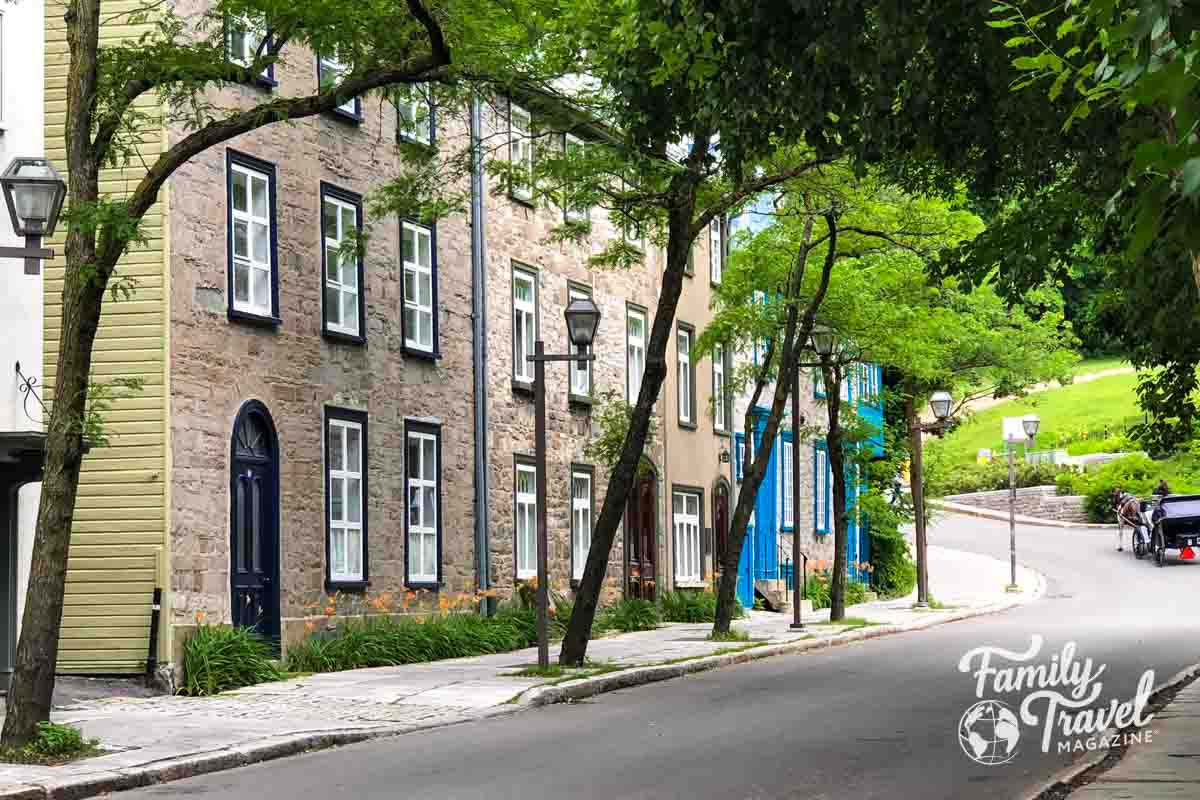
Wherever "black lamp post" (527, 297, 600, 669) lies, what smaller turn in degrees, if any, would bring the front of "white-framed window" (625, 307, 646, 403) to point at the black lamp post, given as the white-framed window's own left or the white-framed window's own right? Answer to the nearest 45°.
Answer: approximately 45° to the white-framed window's own right

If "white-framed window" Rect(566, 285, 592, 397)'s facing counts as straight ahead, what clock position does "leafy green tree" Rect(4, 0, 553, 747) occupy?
The leafy green tree is roughly at 2 o'clock from the white-framed window.

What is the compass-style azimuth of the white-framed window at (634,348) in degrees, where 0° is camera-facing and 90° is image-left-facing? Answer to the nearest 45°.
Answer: approximately 315°

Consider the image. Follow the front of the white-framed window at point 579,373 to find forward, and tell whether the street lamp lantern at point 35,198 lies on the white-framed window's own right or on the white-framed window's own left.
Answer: on the white-framed window's own right

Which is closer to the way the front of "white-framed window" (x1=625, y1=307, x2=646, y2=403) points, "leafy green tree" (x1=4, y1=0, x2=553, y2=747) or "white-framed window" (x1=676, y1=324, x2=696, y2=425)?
the leafy green tree

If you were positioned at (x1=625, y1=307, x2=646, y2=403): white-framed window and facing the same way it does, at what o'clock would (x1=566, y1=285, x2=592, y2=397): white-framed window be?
(x1=566, y1=285, x2=592, y2=397): white-framed window is roughly at 2 o'clock from (x1=625, y1=307, x2=646, y2=403): white-framed window.

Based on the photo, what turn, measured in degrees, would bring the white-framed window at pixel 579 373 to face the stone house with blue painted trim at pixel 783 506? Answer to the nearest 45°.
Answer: approximately 90° to its left

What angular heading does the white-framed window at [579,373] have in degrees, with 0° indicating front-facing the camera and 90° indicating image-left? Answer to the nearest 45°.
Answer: approximately 315°

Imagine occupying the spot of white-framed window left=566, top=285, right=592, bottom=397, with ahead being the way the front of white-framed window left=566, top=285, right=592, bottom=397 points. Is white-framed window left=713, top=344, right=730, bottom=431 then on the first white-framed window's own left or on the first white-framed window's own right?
on the first white-framed window's own left

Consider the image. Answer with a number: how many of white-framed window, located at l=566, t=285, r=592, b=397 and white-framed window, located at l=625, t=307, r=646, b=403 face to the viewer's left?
0

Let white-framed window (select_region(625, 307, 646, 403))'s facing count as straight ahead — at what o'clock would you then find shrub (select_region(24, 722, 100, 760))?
The shrub is roughly at 2 o'clock from the white-framed window.

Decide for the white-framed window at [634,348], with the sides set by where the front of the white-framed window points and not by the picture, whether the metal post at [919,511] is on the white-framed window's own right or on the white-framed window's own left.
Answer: on the white-framed window's own left

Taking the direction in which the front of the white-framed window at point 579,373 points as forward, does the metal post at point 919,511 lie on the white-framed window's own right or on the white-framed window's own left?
on the white-framed window's own left
